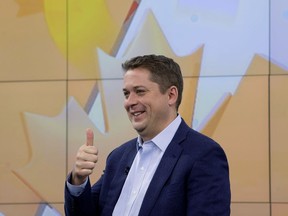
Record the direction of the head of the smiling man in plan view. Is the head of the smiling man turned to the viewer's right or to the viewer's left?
to the viewer's left
